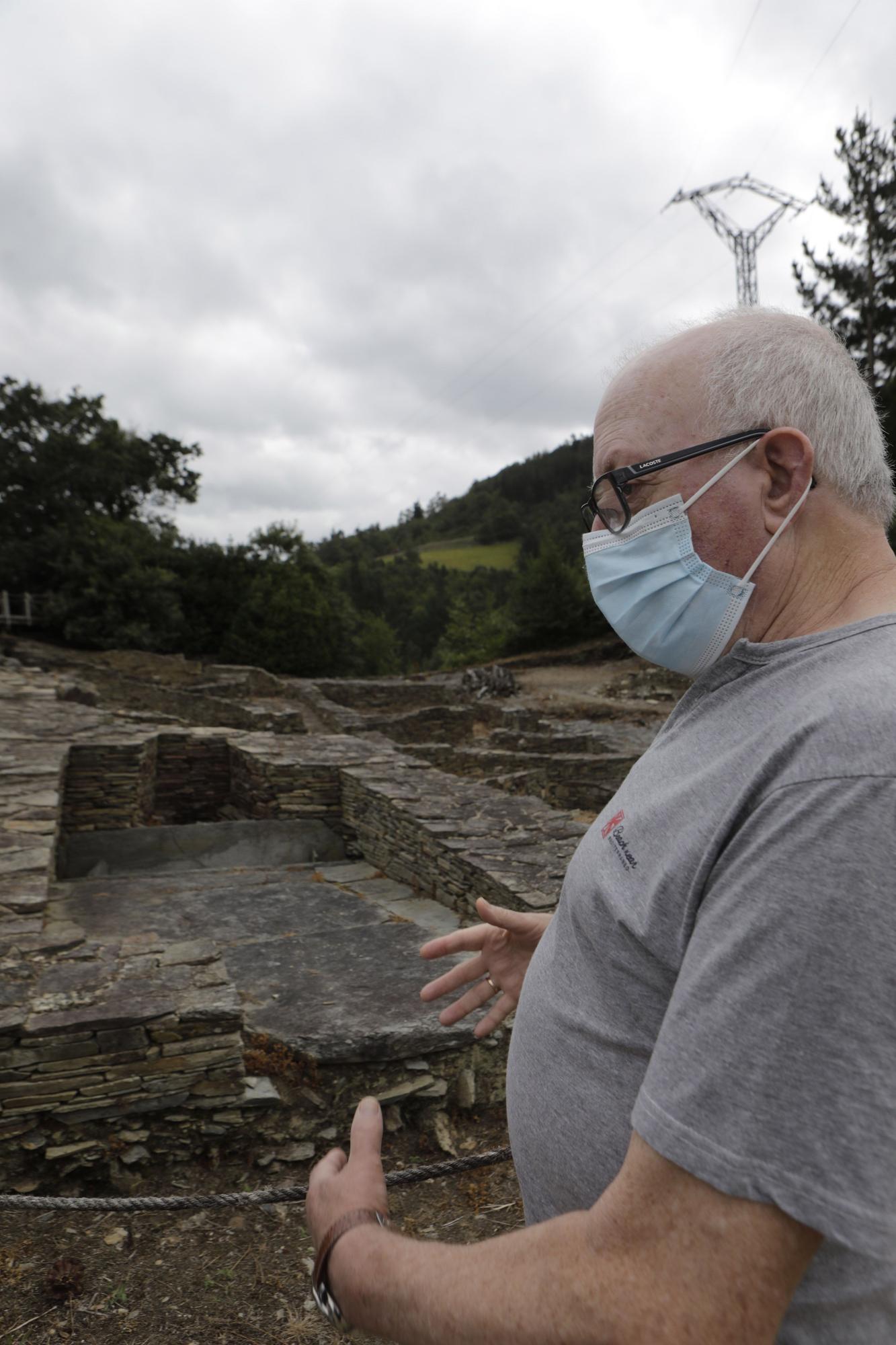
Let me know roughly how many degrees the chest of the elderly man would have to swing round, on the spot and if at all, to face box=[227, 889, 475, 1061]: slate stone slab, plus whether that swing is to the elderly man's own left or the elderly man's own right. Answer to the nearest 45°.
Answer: approximately 45° to the elderly man's own right

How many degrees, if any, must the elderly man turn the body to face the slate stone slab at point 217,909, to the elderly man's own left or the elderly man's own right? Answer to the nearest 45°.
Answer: approximately 45° to the elderly man's own right

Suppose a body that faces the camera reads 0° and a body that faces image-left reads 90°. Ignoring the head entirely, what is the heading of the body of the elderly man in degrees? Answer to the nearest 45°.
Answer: approximately 90°

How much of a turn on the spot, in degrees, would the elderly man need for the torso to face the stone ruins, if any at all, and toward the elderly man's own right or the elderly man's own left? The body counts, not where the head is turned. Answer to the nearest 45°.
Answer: approximately 45° to the elderly man's own right

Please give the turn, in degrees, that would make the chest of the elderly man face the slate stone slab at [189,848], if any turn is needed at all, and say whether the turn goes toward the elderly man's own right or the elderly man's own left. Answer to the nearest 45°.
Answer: approximately 45° to the elderly man's own right

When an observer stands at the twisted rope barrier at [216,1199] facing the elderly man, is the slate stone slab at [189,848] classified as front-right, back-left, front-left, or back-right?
back-left
